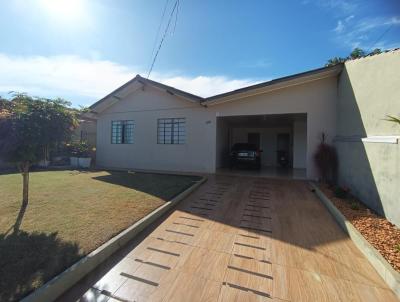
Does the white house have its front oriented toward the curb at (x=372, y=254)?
yes

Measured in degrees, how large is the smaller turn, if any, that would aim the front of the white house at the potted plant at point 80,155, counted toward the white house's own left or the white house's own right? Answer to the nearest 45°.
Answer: approximately 90° to the white house's own right

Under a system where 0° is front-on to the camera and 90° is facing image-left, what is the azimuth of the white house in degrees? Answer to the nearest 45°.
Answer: approximately 0°

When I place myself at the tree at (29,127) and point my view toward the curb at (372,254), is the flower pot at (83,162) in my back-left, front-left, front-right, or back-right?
back-left

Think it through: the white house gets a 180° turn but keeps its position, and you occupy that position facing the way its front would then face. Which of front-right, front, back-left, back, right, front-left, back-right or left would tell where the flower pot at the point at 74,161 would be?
left

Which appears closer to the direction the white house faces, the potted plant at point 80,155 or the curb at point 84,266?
the curb

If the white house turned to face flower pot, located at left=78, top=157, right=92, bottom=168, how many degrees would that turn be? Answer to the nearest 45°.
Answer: approximately 90° to its right

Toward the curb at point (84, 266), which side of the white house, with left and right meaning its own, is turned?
front
